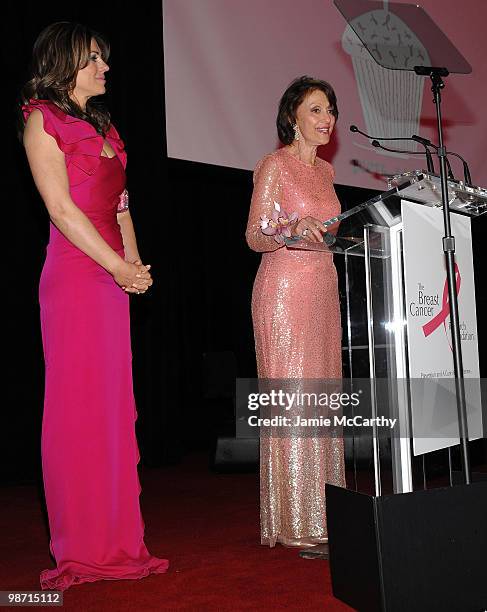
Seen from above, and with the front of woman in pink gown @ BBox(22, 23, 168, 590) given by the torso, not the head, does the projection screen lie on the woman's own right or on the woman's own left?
on the woman's own left

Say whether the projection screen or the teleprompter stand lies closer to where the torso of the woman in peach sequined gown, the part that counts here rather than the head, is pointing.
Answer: the teleprompter stand

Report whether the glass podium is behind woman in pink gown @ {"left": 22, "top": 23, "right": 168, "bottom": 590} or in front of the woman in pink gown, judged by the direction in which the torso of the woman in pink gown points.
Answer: in front

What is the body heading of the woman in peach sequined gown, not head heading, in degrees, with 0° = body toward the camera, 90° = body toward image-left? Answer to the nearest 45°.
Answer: approximately 315°

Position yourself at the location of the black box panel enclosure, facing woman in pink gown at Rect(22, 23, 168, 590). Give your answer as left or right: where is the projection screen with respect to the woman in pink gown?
right

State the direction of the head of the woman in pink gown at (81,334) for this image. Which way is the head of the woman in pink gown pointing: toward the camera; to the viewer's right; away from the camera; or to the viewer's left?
to the viewer's right
